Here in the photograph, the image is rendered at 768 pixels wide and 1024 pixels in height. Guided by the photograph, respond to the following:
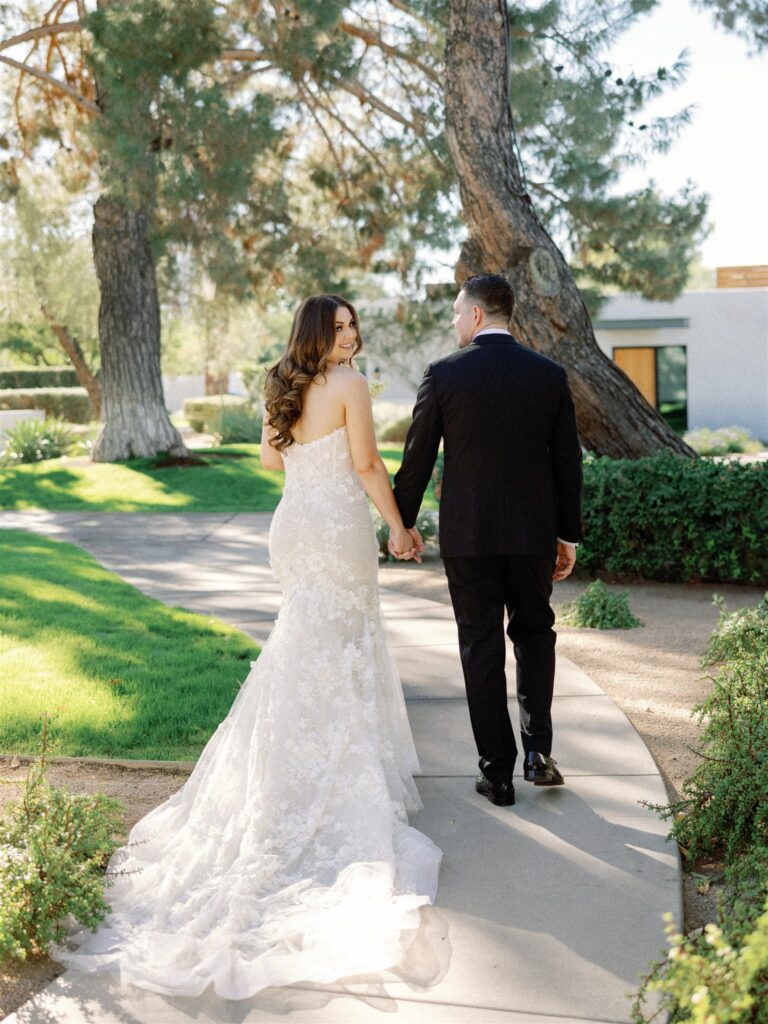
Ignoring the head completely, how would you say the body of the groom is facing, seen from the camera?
away from the camera

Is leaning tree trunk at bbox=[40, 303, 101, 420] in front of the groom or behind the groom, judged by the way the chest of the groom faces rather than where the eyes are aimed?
in front

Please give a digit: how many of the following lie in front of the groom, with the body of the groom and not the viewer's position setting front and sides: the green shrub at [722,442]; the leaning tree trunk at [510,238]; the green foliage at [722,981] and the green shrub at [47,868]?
2

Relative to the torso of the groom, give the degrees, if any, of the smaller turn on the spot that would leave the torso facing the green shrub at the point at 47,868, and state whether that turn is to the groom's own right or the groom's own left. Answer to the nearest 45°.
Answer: approximately 135° to the groom's own left

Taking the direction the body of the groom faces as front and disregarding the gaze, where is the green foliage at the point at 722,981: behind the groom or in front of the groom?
behind

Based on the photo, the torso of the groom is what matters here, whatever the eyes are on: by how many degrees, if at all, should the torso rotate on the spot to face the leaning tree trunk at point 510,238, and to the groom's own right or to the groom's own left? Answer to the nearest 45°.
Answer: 0° — they already face it

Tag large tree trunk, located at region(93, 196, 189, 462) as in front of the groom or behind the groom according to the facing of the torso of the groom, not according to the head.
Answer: in front
